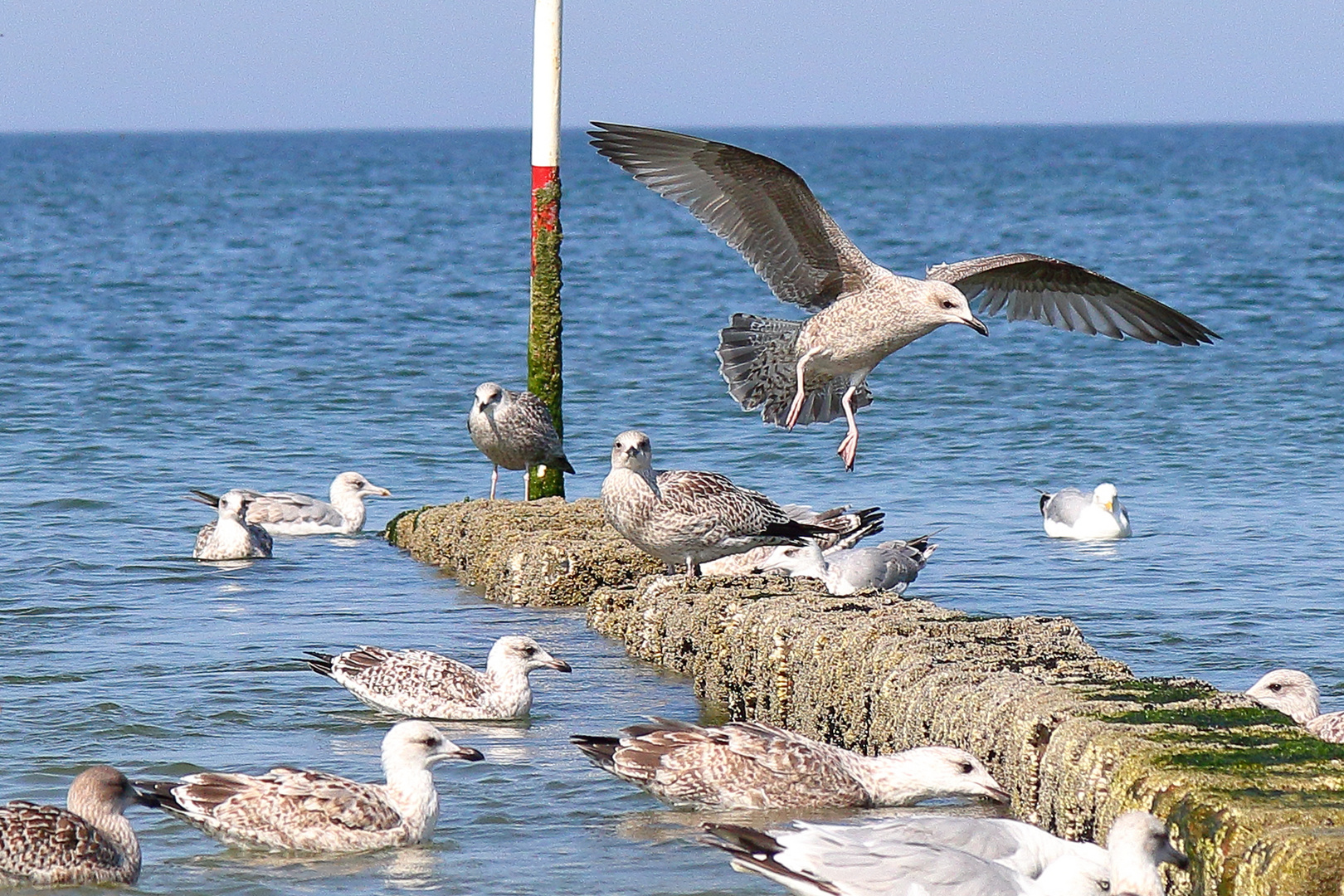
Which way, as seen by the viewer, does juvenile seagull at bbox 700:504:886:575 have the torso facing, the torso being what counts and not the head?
to the viewer's left

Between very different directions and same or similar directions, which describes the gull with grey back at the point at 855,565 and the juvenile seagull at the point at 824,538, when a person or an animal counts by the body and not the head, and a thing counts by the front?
same or similar directions

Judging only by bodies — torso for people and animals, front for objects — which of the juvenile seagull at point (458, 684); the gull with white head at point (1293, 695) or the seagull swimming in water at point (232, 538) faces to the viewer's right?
the juvenile seagull

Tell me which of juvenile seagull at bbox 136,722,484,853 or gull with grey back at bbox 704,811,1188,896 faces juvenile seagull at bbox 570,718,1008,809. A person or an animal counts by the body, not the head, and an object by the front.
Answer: juvenile seagull at bbox 136,722,484,853

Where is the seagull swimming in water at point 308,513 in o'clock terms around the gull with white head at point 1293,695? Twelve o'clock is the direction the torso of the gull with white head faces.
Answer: The seagull swimming in water is roughly at 1 o'clock from the gull with white head.

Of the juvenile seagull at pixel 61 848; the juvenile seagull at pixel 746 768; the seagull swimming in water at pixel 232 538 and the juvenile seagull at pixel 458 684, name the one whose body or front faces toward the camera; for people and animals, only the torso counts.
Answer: the seagull swimming in water

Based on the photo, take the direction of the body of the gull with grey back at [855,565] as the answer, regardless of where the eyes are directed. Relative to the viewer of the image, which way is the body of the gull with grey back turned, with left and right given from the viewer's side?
facing to the left of the viewer

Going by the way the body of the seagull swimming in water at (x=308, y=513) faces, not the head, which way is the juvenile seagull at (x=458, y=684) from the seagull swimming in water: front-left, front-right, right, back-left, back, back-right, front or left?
right

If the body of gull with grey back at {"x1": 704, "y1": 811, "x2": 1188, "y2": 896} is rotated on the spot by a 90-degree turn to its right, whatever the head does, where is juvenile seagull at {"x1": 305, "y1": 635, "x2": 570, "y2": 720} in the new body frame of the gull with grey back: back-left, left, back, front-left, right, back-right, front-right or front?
back-right

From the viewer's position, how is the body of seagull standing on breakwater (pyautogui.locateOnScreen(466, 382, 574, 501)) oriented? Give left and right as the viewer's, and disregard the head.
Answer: facing the viewer and to the left of the viewer

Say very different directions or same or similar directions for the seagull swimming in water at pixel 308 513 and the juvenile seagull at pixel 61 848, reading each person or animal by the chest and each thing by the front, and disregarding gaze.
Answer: same or similar directions

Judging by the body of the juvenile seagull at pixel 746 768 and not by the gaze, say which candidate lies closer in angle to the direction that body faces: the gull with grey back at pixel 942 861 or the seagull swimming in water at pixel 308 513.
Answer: the gull with grey back

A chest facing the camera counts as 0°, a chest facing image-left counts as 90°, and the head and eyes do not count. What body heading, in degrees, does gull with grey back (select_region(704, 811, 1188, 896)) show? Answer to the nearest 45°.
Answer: approximately 270°

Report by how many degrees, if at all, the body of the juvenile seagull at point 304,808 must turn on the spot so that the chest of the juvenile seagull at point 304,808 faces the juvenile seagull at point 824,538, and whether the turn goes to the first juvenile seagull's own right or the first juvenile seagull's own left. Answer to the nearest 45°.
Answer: approximately 45° to the first juvenile seagull's own left

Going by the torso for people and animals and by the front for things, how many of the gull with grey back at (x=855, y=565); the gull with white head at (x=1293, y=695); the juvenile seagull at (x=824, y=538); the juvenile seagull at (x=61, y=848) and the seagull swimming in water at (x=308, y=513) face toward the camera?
0

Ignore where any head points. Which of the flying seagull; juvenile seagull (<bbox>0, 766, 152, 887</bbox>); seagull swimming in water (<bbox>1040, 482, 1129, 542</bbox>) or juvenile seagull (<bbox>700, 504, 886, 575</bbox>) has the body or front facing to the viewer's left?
juvenile seagull (<bbox>700, 504, 886, 575</bbox>)

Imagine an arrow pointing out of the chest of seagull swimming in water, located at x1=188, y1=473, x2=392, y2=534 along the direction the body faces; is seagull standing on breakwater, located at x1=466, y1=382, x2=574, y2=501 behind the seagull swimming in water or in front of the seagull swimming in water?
in front

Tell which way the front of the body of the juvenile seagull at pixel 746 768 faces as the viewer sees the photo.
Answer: to the viewer's right

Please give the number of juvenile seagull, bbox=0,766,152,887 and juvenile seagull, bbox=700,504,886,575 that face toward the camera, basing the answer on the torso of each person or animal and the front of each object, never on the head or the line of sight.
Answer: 0

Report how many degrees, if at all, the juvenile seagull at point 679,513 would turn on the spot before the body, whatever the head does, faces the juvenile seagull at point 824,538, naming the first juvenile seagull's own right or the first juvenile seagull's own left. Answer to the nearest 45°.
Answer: approximately 180°

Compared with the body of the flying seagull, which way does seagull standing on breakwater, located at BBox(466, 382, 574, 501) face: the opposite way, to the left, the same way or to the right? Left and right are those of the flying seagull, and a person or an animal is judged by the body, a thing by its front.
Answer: to the right
